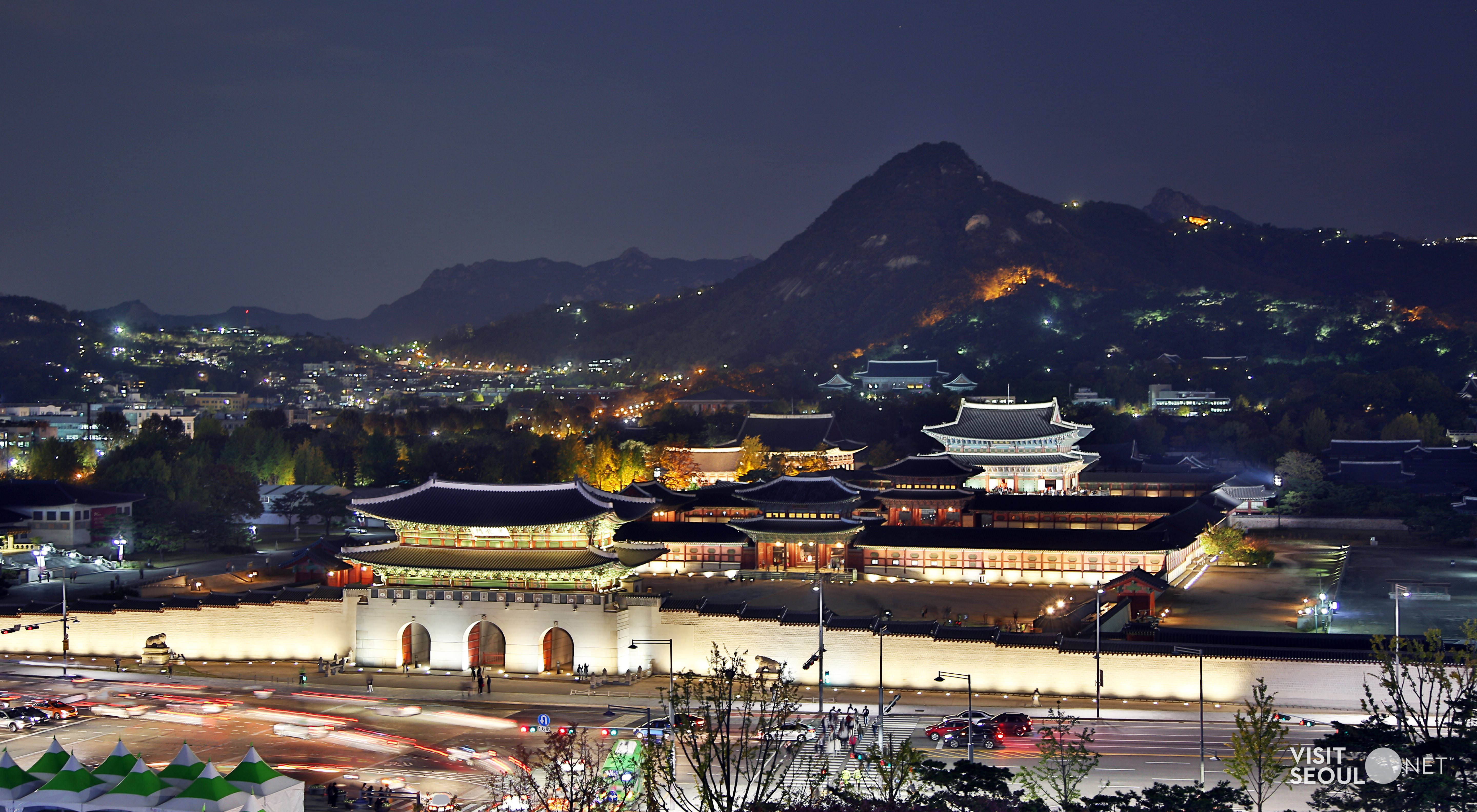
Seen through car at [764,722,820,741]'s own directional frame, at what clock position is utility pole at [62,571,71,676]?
The utility pole is roughly at 1 o'clock from the car.

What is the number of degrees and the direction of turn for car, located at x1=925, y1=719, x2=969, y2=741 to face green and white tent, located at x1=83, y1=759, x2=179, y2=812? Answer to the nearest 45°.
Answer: approximately 45° to its left

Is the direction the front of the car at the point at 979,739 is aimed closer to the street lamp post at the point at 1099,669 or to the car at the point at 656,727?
the car

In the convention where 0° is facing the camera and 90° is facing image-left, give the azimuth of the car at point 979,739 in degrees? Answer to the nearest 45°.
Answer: approximately 90°

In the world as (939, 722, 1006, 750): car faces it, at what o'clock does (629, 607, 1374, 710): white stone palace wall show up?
The white stone palace wall is roughly at 3 o'clock from the car.

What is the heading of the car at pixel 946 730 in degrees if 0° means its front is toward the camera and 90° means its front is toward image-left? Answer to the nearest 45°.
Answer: approximately 90°

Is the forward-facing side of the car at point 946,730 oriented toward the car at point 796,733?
yes

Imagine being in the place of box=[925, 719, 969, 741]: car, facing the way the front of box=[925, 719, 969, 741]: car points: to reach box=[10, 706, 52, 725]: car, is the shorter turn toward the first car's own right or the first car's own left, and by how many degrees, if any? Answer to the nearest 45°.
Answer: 0° — it already faces it

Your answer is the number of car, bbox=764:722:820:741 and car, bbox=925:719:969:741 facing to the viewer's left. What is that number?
2

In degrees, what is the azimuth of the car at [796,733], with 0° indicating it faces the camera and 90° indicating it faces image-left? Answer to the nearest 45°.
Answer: approximately 90°

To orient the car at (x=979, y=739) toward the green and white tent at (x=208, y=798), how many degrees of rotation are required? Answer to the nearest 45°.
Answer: approximately 45° to its left
